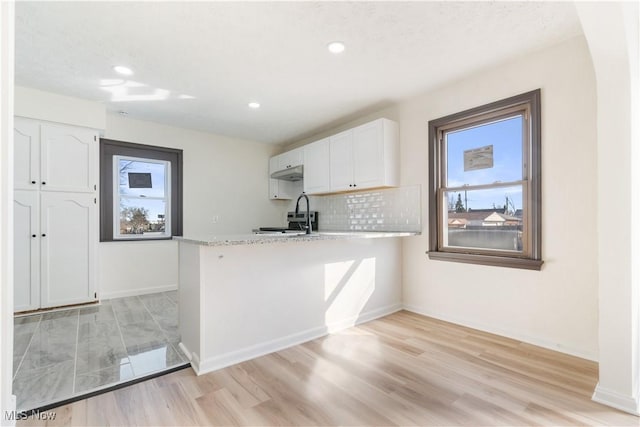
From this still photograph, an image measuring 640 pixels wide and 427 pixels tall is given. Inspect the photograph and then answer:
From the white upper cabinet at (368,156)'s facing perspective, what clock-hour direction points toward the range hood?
The range hood is roughly at 3 o'clock from the white upper cabinet.

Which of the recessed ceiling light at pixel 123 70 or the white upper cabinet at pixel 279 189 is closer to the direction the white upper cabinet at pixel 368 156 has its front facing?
the recessed ceiling light

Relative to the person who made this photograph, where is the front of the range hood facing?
facing the viewer and to the left of the viewer

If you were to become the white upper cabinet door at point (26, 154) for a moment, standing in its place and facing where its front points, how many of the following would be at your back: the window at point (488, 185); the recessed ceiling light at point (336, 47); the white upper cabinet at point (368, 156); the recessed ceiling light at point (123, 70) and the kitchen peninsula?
0

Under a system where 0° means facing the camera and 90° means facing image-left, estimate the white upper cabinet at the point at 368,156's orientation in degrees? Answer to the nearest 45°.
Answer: approximately 45°

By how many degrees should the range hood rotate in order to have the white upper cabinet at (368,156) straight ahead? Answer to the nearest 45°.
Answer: approximately 90° to its left

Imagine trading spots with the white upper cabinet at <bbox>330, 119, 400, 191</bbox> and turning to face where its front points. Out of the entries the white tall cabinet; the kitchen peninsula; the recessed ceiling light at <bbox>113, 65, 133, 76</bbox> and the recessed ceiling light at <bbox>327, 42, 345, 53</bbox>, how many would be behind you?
0

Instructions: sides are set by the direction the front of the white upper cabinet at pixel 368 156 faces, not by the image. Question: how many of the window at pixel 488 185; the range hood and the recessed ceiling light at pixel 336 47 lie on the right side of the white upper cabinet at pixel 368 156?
1

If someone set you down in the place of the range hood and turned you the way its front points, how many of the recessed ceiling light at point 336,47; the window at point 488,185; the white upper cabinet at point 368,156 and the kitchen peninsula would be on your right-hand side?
0

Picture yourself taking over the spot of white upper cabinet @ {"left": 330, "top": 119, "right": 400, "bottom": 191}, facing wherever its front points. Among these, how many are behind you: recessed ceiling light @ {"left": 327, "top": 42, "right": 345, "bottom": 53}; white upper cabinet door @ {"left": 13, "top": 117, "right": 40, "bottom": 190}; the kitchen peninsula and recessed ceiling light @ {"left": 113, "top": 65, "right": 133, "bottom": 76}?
0

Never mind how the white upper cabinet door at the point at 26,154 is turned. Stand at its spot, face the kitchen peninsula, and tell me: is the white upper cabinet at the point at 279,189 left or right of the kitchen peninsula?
left

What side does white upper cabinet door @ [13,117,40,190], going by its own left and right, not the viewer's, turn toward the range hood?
left

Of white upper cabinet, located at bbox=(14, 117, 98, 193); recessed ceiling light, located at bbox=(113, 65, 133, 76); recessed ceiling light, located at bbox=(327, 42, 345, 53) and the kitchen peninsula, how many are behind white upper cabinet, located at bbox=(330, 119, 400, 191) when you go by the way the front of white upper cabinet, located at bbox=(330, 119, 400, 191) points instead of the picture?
0

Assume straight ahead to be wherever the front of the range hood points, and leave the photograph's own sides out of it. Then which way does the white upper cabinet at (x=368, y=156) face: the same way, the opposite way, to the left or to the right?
the same way

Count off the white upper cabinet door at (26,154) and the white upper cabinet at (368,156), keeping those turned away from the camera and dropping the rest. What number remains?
0

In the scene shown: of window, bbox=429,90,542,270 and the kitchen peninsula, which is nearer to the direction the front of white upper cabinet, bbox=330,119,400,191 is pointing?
the kitchen peninsula

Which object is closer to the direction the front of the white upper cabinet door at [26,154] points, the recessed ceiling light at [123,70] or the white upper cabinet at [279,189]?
the recessed ceiling light

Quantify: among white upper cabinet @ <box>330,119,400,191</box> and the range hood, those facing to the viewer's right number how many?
0

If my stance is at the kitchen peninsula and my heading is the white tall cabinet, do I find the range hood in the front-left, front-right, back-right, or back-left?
front-right

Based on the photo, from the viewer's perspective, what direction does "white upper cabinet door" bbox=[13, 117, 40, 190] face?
toward the camera
